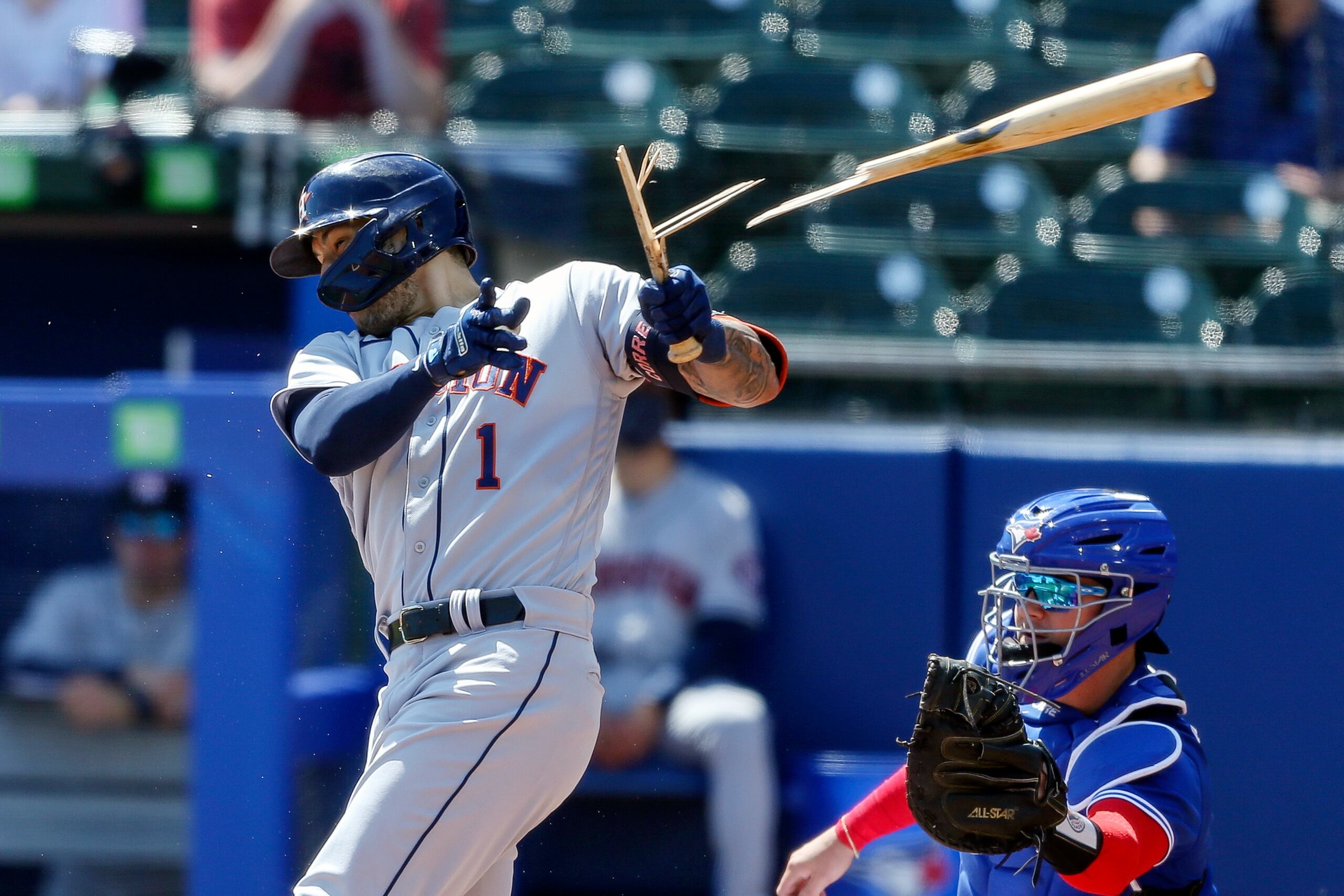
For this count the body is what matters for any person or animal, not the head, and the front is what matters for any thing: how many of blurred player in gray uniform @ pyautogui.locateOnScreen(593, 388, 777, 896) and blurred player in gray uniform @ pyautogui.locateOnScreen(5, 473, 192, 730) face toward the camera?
2

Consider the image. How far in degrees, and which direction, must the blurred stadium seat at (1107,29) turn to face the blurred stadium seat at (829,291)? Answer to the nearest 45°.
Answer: approximately 45° to its right

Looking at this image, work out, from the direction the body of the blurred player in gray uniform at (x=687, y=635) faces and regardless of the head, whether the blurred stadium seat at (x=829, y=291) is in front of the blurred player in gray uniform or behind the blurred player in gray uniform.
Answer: behind

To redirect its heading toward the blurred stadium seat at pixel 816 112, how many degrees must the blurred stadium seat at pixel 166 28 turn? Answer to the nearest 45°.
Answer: approximately 90° to its left

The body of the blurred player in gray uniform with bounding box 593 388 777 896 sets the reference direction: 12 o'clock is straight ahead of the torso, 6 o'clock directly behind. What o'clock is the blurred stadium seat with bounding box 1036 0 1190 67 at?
The blurred stadium seat is roughly at 7 o'clock from the blurred player in gray uniform.

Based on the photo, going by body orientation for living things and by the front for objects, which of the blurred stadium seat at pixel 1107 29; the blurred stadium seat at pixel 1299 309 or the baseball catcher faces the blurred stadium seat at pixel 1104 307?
the blurred stadium seat at pixel 1107 29

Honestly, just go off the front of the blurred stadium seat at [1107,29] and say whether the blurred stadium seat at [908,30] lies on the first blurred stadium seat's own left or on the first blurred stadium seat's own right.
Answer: on the first blurred stadium seat's own right

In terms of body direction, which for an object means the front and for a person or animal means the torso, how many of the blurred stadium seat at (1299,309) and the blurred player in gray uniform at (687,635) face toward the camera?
2

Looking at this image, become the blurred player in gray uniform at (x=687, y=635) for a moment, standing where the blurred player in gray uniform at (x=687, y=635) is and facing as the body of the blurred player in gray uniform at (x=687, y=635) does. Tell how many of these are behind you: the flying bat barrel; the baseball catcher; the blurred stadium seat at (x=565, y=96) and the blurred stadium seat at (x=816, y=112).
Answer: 2

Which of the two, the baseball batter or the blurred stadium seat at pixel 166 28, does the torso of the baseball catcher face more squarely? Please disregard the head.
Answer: the baseball batter

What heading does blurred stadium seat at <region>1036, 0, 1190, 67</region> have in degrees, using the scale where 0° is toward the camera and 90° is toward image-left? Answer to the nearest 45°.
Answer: approximately 0°

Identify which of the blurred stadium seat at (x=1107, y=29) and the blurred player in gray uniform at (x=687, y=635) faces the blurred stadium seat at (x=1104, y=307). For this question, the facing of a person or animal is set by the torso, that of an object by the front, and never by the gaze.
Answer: the blurred stadium seat at (x=1107, y=29)
